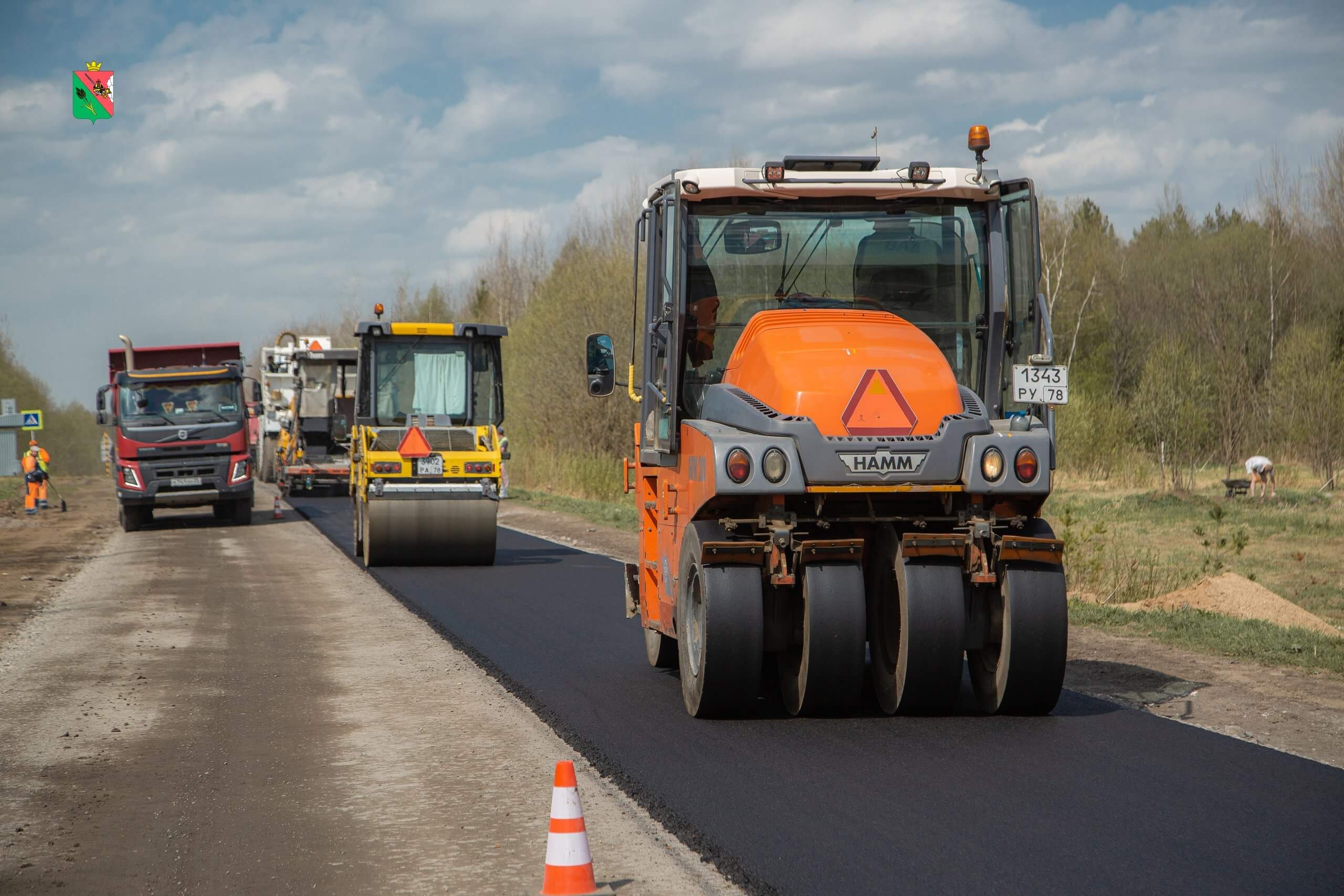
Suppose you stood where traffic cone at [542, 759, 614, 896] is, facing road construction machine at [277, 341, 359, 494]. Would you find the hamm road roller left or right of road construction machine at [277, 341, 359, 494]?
right

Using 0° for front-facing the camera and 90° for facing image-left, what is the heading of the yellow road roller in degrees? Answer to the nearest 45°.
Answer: approximately 180°

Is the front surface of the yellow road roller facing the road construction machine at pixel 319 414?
yes

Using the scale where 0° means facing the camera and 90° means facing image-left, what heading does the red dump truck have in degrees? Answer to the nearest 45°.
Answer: approximately 0°

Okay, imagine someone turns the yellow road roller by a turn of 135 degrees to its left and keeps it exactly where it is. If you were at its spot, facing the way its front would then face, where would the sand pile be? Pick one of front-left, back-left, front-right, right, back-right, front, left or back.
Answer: left

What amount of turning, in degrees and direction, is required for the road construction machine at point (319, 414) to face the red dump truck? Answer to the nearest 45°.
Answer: approximately 180°

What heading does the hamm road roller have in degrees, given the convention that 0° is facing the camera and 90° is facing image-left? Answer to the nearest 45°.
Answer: approximately 180°

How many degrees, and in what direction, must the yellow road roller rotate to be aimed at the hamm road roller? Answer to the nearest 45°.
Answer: approximately 180°

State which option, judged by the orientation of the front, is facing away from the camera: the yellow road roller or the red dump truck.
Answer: the yellow road roller

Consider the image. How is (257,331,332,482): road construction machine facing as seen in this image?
away from the camera

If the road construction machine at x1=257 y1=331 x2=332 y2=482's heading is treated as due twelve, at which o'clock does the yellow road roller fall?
The yellow road roller is roughly at 6 o'clock from the road construction machine.

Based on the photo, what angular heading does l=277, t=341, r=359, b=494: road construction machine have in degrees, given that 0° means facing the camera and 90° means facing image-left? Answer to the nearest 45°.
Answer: approximately 180°

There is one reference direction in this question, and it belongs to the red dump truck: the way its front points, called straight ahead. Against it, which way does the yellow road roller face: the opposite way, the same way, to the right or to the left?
the opposite way

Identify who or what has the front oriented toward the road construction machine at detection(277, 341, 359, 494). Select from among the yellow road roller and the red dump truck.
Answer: the yellow road roller
